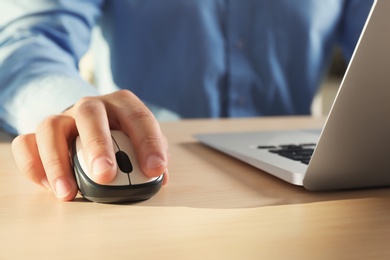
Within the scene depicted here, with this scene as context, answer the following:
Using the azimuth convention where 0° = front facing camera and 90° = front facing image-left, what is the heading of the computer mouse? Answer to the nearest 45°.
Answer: approximately 0°

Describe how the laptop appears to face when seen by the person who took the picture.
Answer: facing away from the viewer and to the left of the viewer

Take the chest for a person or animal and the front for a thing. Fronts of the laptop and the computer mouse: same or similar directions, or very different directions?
very different directions

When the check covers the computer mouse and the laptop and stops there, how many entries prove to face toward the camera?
1
